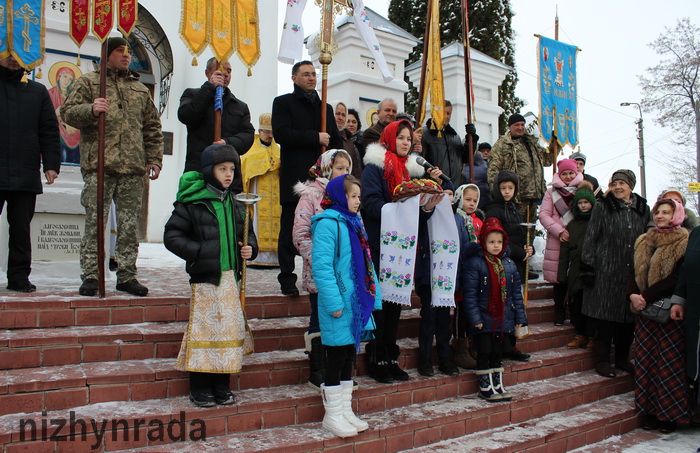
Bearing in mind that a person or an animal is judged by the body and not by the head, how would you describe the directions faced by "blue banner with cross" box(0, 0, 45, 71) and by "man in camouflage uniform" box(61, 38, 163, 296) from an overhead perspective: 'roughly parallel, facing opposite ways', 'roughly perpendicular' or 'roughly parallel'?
roughly parallel

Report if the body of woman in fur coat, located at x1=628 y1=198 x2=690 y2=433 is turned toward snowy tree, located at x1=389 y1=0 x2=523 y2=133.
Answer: no

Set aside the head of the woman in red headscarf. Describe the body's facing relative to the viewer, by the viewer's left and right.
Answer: facing the viewer and to the right of the viewer

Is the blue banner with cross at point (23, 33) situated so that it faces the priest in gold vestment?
no

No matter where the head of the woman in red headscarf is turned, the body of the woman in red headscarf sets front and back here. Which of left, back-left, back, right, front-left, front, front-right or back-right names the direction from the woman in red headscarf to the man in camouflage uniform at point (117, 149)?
back-right

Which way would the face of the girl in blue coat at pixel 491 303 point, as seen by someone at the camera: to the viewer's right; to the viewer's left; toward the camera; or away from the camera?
toward the camera

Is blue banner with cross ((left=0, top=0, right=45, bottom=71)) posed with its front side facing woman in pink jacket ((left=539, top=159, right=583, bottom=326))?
no

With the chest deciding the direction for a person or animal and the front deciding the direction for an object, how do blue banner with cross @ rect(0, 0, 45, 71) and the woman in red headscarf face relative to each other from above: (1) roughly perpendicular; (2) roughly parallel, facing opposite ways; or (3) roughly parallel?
roughly parallel

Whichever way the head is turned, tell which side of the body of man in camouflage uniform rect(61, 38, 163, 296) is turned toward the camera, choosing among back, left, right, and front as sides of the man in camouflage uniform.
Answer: front

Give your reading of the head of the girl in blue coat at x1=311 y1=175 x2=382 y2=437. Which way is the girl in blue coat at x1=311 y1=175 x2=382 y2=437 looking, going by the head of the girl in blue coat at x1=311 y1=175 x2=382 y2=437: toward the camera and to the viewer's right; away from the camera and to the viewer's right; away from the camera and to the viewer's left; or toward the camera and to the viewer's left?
toward the camera and to the viewer's right

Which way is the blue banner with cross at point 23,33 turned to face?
toward the camera

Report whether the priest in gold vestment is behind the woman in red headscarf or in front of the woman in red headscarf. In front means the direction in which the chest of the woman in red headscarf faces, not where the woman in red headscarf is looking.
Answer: behind

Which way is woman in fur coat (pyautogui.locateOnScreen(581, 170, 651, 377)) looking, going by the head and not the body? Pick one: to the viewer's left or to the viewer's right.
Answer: to the viewer's left

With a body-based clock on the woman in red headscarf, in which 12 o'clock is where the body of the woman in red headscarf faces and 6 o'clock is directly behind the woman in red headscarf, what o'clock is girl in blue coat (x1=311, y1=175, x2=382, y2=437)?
The girl in blue coat is roughly at 2 o'clock from the woman in red headscarf.
